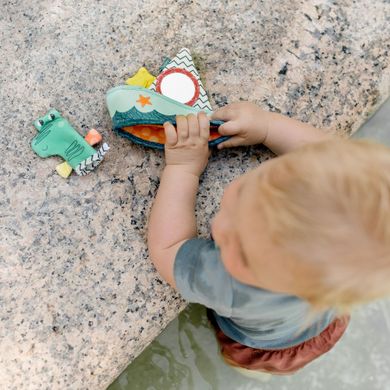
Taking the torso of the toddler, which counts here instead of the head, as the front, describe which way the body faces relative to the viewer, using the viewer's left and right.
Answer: facing away from the viewer and to the left of the viewer
